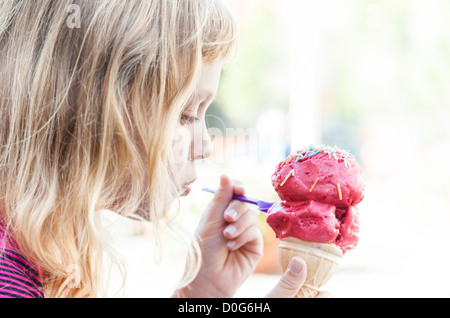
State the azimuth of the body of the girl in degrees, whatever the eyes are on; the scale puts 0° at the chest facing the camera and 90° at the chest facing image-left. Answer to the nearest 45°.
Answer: approximately 270°

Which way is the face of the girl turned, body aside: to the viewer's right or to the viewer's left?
to the viewer's right
